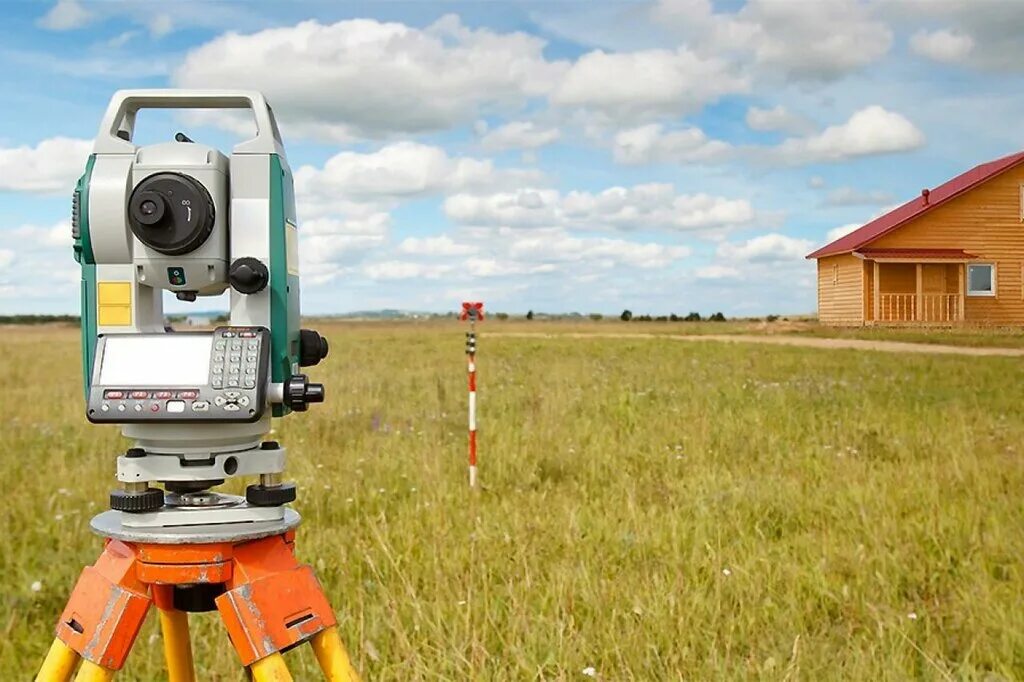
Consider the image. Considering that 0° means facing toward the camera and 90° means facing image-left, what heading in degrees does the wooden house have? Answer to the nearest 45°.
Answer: approximately 0°

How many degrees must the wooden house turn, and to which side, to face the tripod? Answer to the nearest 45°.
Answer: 0° — it already faces it

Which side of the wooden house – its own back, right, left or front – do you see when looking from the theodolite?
front
